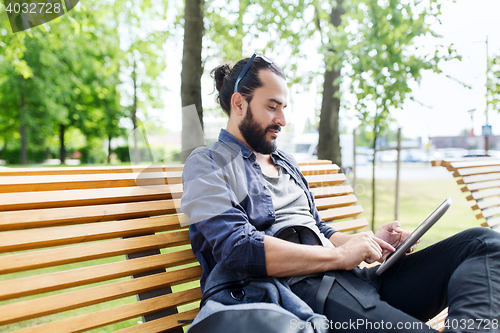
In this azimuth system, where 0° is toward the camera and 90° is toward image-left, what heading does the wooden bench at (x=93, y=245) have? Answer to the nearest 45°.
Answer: approximately 315°

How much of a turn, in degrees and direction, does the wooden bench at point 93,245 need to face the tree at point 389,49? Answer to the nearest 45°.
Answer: approximately 90° to its left

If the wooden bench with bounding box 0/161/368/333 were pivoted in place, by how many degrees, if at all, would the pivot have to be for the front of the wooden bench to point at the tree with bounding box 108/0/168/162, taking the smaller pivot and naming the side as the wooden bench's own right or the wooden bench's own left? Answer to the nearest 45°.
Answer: approximately 135° to the wooden bench's own left

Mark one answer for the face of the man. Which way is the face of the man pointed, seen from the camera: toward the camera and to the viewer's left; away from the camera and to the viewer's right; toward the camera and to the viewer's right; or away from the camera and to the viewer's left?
toward the camera and to the viewer's right

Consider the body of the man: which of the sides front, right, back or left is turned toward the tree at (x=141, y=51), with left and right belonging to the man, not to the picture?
back

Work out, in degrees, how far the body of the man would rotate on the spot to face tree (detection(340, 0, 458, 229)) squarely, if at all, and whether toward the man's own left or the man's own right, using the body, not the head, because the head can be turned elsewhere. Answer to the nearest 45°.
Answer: approximately 135° to the man's own left
